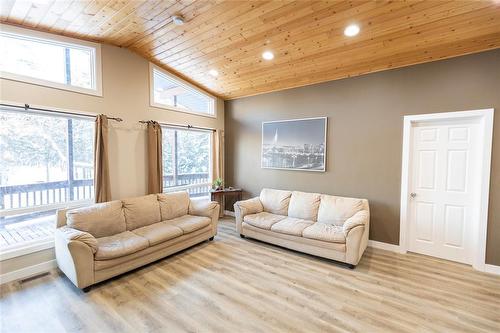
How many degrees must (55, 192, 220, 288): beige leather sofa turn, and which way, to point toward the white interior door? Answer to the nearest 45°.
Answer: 0° — it already faces it

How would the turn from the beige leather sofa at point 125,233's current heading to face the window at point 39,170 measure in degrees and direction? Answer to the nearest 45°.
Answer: approximately 180°

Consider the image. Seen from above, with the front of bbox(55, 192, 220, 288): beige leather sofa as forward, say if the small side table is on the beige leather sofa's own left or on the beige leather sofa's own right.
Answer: on the beige leather sofa's own left

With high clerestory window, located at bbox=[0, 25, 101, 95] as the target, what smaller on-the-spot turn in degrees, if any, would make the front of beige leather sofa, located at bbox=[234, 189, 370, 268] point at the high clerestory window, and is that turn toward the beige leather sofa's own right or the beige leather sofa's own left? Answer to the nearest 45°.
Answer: approximately 45° to the beige leather sofa's own right

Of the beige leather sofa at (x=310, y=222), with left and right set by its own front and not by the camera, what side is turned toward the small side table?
right
